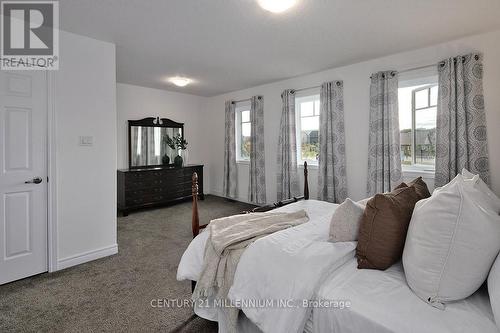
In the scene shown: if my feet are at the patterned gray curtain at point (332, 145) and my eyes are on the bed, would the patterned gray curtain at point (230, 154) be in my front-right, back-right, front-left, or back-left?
back-right

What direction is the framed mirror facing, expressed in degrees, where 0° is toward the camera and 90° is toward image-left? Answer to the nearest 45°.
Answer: approximately 315°

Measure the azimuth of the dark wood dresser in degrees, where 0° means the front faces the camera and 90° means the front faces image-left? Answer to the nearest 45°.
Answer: approximately 315°
